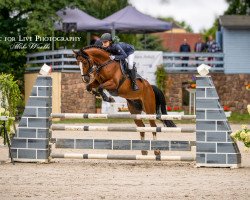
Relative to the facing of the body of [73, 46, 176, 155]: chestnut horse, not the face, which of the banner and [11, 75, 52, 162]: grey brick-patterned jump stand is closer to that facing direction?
the grey brick-patterned jump stand

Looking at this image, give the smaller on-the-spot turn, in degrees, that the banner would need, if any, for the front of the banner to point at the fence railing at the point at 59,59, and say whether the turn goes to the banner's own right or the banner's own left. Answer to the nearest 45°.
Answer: approximately 90° to the banner's own right

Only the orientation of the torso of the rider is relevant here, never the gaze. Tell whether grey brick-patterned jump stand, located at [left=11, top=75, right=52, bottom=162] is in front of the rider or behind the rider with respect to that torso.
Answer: in front

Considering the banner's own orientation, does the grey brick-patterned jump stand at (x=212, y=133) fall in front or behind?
in front

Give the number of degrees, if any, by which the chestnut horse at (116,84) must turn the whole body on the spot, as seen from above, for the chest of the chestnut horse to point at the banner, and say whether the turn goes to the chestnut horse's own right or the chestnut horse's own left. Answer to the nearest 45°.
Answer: approximately 135° to the chestnut horse's own right

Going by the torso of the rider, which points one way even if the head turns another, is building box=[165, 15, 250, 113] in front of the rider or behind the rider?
behind

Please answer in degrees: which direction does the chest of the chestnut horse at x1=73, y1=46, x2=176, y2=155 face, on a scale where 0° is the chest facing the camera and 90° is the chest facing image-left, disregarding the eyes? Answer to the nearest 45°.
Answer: approximately 45°
